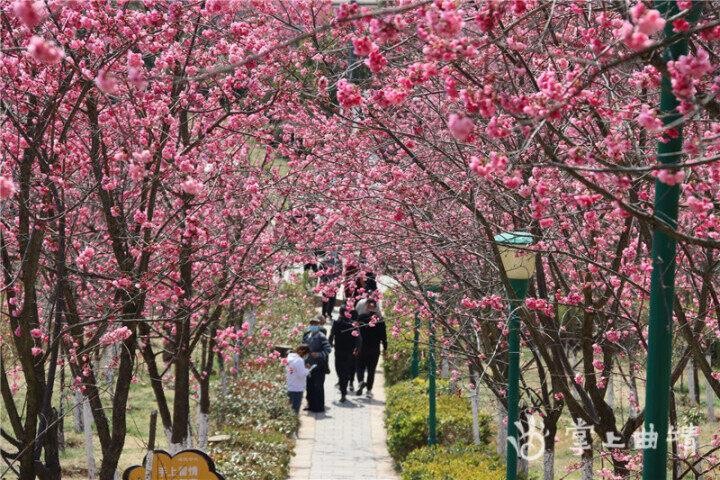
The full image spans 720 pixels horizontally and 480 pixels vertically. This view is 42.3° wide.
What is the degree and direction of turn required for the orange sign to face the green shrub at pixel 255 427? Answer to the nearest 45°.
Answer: approximately 180°

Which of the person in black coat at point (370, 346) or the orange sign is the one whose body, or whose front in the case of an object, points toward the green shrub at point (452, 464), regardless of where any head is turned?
the person in black coat

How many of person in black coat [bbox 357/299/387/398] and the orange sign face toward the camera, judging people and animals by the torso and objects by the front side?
2

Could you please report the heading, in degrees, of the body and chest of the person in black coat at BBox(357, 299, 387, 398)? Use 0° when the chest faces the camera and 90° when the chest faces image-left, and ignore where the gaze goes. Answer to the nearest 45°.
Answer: approximately 0°

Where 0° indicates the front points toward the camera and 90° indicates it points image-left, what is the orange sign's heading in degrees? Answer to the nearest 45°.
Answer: approximately 0°

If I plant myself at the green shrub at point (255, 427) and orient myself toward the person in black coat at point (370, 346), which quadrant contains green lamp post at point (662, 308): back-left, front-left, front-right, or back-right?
back-right

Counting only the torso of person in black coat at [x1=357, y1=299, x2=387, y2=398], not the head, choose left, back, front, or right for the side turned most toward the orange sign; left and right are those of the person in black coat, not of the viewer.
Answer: front

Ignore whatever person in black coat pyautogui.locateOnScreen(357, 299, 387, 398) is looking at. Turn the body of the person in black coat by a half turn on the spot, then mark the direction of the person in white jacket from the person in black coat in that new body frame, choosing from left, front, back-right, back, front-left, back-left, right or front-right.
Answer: back-left
